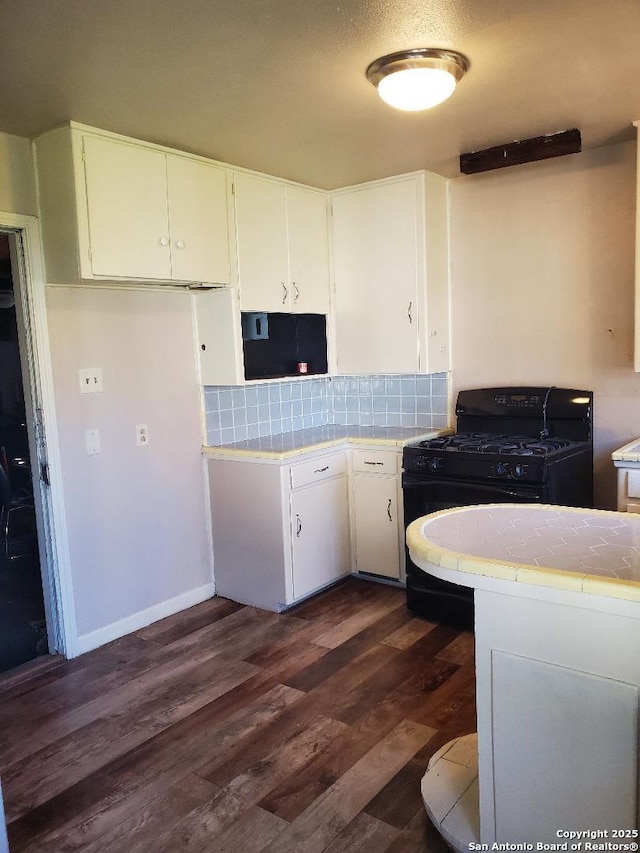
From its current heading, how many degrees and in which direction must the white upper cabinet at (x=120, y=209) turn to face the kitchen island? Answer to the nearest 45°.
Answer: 0° — it already faces it

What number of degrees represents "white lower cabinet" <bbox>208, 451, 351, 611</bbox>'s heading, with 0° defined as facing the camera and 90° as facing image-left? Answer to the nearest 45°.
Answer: approximately 315°

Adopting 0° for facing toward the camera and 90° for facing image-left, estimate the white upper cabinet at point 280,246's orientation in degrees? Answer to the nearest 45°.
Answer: approximately 315°

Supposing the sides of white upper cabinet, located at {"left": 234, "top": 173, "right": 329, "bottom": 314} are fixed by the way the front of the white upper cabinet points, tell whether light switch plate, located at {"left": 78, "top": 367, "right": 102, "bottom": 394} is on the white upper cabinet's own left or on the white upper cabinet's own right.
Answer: on the white upper cabinet's own right

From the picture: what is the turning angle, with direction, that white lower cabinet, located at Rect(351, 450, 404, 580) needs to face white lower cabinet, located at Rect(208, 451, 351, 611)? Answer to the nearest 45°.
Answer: approximately 45° to its right

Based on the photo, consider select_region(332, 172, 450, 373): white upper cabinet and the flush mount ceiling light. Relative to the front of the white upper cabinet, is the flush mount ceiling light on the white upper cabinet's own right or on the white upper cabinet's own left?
on the white upper cabinet's own left
